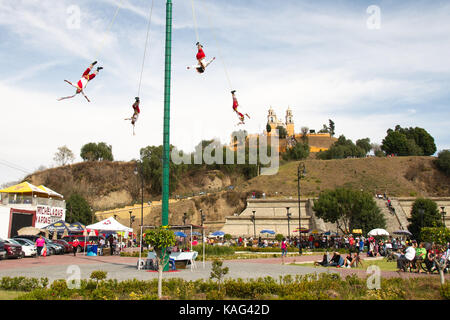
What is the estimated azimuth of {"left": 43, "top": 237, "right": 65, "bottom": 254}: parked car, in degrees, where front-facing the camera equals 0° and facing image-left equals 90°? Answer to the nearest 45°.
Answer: approximately 315°

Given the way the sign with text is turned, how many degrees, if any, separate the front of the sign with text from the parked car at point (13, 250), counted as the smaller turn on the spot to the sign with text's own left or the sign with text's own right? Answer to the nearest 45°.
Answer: approximately 45° to the sign with text's own right

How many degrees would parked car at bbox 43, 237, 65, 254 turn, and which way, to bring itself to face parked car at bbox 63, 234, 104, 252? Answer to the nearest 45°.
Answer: approximately 135° to its left

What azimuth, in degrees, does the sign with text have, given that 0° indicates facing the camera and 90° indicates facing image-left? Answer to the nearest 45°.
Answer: approximately 315°

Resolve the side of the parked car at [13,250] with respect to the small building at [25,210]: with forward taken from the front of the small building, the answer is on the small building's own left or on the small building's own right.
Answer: on the small building's own right

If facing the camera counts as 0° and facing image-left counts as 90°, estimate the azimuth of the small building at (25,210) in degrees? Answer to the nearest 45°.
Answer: approximately 315°
